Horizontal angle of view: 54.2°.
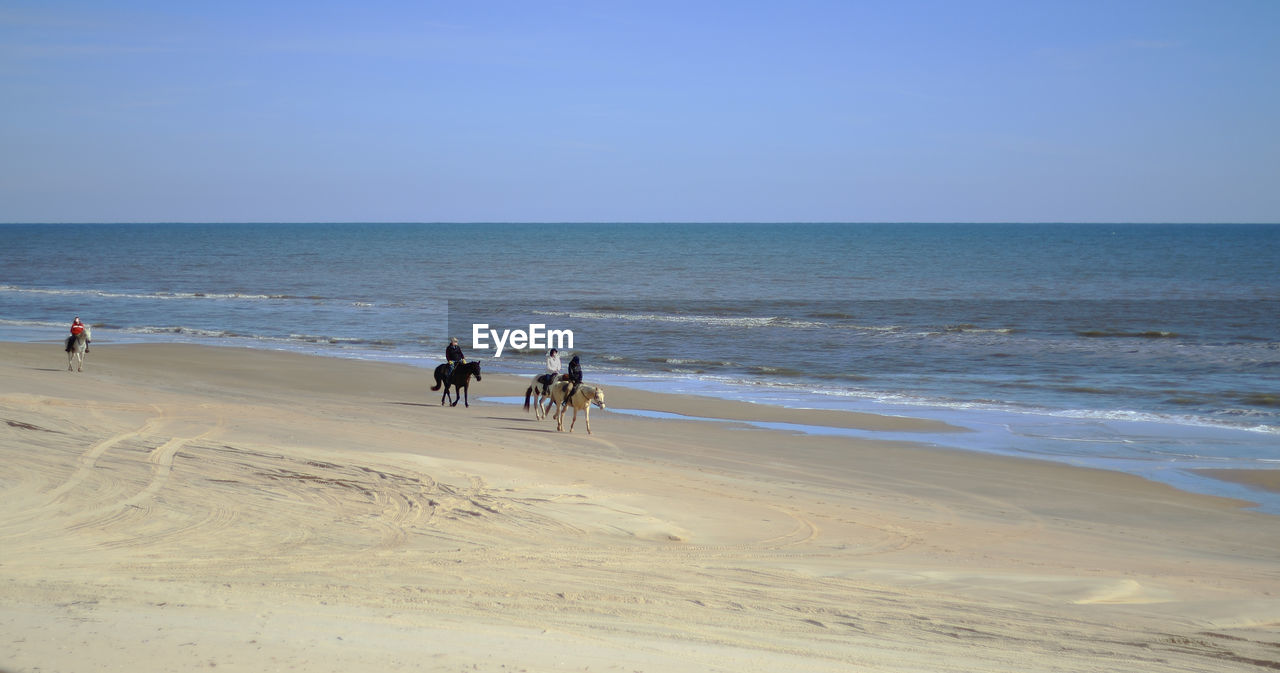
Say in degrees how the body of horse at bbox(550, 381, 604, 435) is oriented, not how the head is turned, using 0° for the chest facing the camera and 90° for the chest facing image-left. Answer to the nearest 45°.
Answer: approximately 315°

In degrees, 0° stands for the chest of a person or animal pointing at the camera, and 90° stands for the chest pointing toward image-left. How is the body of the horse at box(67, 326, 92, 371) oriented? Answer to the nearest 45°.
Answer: approximately 315°

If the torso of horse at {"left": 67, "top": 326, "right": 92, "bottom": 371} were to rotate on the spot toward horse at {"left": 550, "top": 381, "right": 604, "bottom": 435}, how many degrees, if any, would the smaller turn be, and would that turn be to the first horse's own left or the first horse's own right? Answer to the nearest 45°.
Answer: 0° — it already faces it

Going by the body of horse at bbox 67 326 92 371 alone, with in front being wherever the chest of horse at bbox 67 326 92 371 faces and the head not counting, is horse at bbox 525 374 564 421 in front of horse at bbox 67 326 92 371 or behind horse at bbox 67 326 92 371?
in front

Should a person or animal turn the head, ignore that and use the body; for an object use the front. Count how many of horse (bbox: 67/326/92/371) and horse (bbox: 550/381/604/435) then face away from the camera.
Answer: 0

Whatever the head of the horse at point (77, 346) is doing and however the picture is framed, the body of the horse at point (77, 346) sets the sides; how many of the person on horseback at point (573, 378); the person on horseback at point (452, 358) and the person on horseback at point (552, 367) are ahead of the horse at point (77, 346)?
3

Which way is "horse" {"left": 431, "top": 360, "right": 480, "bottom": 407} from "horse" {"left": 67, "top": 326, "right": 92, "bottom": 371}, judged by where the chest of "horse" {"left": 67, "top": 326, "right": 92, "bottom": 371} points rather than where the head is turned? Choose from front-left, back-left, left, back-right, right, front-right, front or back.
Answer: front

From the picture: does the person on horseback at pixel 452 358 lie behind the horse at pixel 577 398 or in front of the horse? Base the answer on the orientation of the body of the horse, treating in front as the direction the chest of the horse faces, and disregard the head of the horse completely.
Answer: behind

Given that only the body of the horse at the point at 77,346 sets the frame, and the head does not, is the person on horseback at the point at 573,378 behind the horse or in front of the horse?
in front

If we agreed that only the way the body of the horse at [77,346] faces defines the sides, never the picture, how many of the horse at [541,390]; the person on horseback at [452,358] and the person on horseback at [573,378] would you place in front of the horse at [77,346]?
3
